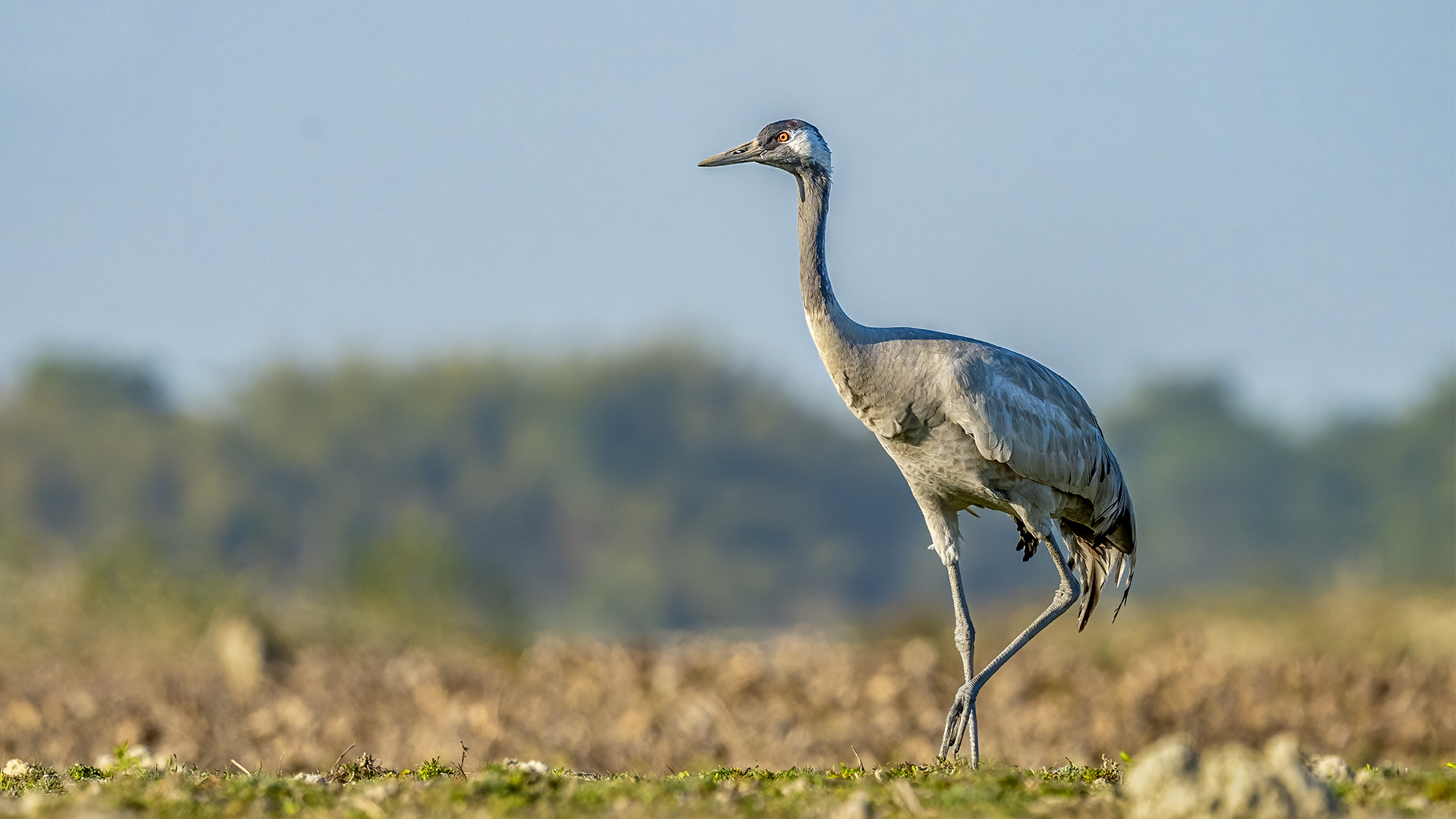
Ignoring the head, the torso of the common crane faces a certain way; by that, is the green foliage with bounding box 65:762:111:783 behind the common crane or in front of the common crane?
in front

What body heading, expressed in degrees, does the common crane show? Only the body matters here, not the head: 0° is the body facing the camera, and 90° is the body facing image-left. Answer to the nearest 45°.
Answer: approximately 90°

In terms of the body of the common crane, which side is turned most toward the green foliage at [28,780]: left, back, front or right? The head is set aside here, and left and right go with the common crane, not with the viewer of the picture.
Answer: front
